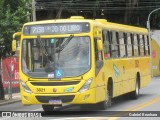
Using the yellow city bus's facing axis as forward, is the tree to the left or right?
on its right

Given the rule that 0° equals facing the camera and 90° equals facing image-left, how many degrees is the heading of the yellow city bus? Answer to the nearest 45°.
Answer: approximately 45°
